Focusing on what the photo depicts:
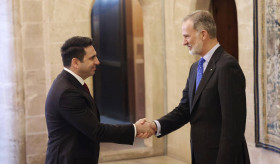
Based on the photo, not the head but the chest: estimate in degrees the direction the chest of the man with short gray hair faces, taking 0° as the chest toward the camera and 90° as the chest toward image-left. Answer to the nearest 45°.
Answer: approximately 45°

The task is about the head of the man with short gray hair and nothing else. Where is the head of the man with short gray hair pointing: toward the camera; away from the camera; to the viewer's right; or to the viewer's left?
to the viewer's left
